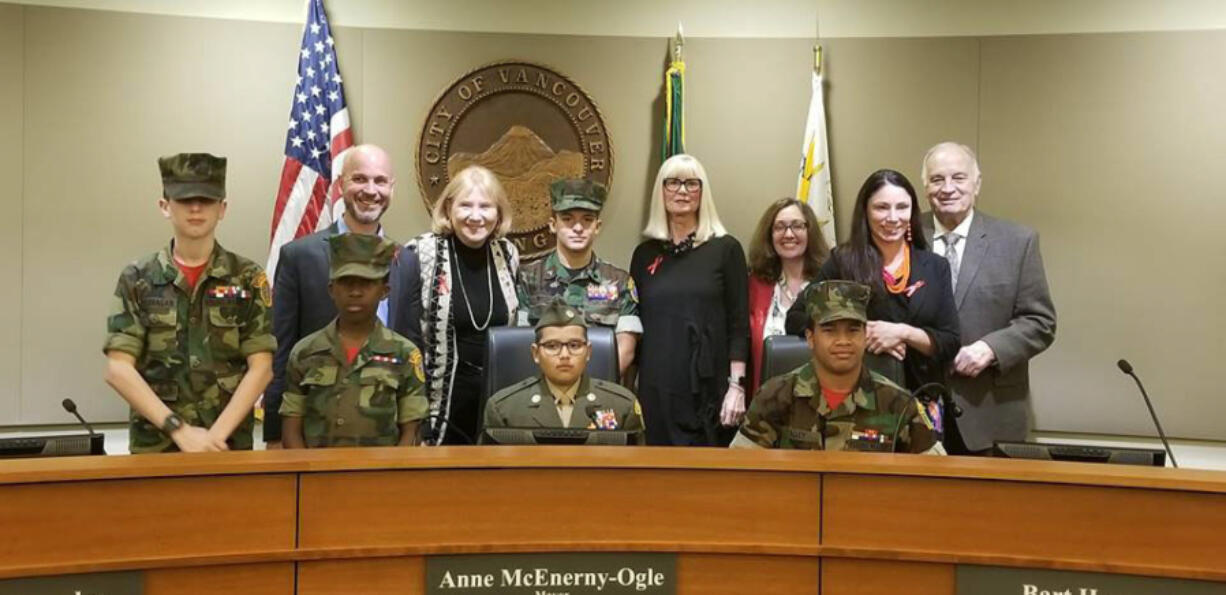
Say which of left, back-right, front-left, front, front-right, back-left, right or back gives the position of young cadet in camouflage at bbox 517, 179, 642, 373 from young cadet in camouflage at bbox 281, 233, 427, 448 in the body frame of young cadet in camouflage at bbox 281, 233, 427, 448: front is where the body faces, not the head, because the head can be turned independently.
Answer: back-left

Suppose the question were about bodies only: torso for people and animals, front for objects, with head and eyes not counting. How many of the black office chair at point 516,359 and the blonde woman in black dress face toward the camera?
2

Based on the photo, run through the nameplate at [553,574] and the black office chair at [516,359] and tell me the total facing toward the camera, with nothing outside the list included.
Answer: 2

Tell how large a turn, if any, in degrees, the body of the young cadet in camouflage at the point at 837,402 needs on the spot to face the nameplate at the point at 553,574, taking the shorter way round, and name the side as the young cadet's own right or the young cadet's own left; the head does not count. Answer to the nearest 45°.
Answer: approximately 45° to the young cadet's own right

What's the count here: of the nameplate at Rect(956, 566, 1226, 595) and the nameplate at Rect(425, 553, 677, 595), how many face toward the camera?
2

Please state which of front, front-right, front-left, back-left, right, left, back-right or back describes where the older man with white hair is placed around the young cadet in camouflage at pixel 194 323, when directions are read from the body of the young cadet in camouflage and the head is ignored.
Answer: left

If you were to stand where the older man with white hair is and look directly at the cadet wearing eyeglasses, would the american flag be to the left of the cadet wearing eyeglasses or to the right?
right
